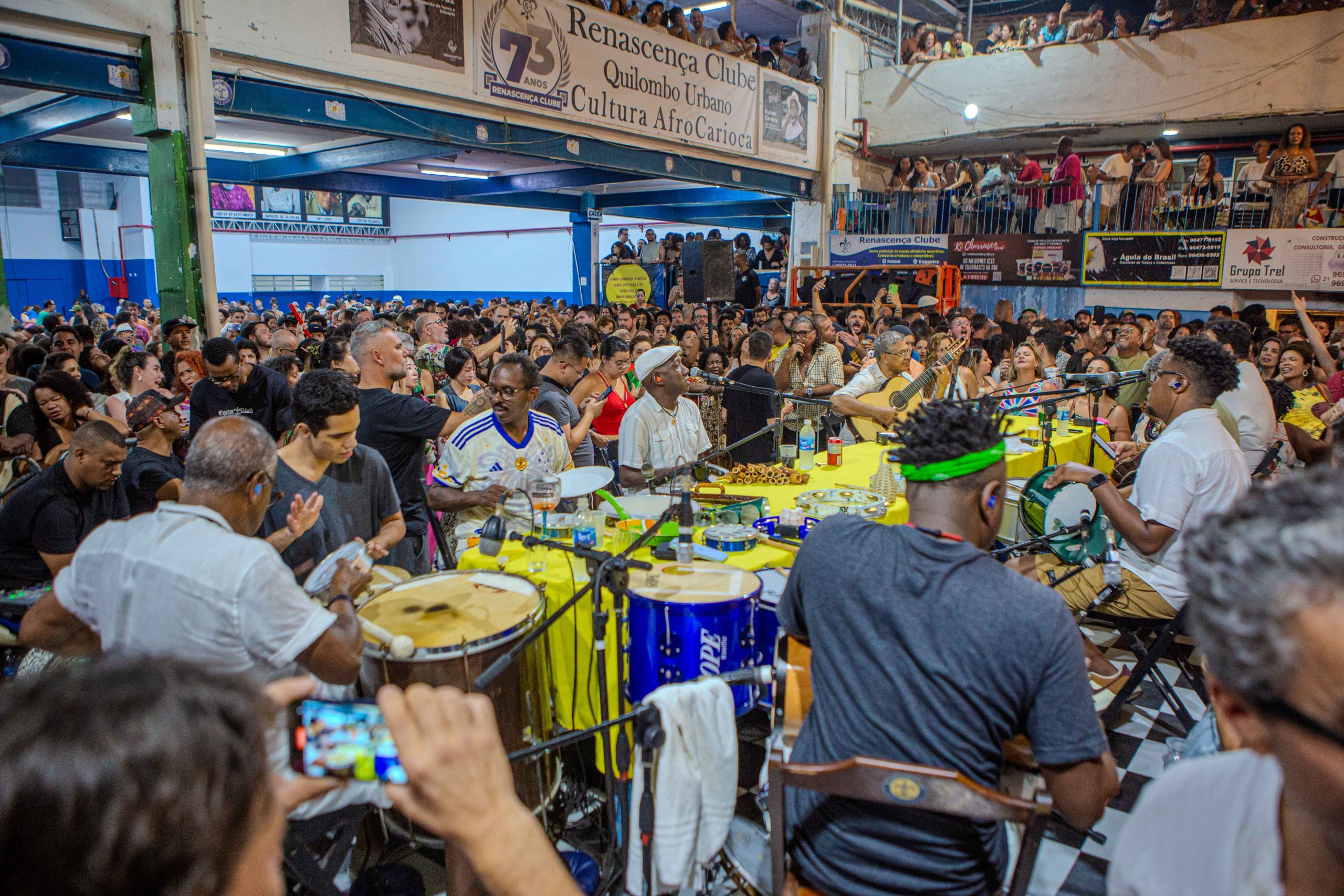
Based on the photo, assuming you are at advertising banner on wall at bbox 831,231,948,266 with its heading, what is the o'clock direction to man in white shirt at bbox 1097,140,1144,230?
The man in white shirt is roughly at 9 o'clock from the advertising banner on wall.

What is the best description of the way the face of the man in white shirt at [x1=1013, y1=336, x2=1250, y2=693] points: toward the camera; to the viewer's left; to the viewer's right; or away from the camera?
to the viewer's left

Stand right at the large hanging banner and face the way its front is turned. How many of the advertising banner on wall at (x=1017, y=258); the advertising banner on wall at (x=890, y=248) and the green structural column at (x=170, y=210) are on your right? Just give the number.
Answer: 1

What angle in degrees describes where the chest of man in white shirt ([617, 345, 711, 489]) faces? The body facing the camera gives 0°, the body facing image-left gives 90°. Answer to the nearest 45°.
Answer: approximately 315°

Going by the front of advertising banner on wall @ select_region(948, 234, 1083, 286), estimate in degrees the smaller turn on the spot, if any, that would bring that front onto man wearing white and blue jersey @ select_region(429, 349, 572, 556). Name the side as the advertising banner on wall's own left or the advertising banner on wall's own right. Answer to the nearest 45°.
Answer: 0° — it already faces them

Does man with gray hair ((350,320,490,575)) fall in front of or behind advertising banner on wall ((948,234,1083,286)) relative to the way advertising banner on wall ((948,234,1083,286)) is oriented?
in front

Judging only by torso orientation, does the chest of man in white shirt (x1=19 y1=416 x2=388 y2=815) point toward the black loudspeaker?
yes

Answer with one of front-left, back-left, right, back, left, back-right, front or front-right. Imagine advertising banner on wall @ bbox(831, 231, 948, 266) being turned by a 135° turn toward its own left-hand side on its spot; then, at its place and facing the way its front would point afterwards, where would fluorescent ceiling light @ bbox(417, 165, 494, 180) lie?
back-left

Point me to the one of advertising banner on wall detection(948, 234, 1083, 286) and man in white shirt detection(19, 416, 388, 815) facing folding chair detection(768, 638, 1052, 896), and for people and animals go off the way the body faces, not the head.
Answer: the advertising banner on wall

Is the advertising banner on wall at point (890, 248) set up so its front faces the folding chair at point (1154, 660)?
yes

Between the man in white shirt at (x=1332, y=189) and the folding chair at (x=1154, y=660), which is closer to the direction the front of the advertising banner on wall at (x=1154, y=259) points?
the folding chair

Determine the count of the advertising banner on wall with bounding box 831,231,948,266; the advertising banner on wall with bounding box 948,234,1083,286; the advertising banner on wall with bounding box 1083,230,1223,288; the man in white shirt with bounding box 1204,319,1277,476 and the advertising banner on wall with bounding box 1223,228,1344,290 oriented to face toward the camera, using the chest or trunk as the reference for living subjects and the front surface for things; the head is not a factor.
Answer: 4

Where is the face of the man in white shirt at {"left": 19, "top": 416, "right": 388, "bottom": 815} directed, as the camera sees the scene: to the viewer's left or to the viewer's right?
to the viewer's right

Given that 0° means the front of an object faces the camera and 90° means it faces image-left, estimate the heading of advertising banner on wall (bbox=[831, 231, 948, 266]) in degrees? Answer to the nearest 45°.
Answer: approximately 0°

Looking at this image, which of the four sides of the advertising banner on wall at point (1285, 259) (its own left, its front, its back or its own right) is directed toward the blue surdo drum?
front

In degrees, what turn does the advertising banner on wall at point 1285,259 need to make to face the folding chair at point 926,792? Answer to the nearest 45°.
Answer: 0° — it already faces it
